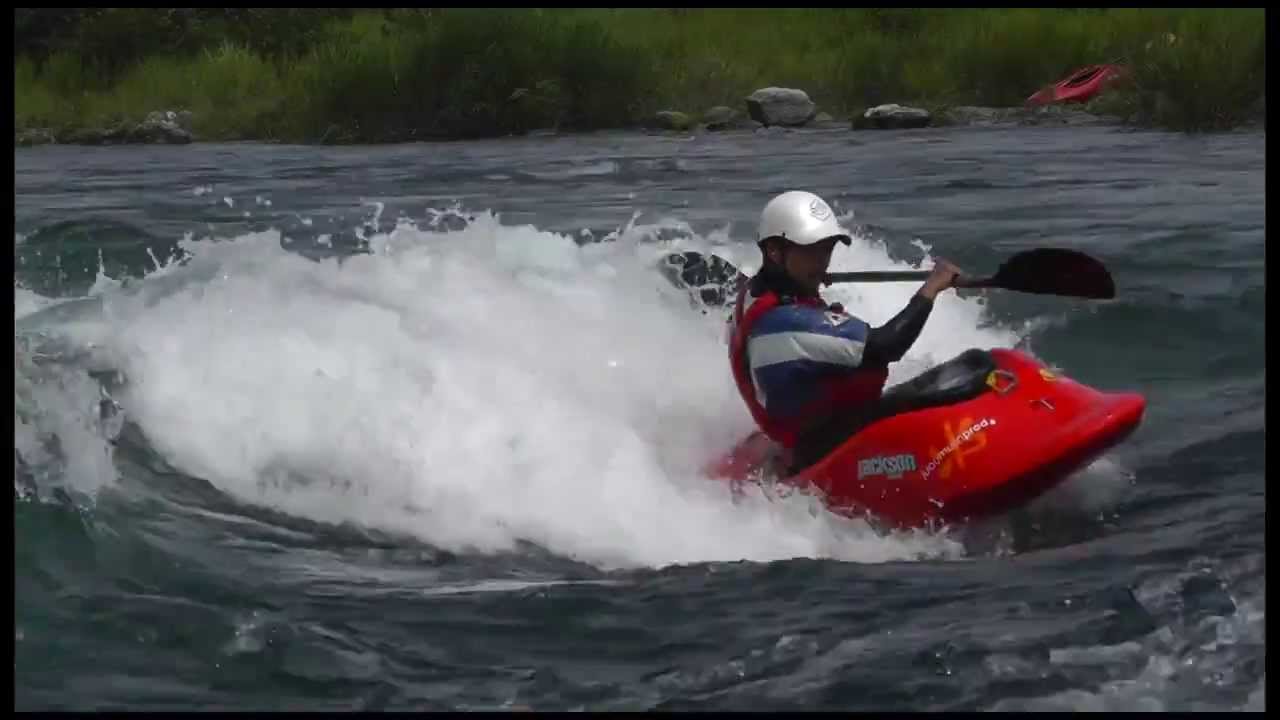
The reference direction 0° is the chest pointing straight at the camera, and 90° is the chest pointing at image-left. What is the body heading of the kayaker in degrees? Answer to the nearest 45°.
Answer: approximately 270°

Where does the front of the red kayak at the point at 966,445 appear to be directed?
to the viewer's right

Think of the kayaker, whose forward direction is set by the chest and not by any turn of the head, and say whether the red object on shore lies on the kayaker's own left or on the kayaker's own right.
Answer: on the kayaker's own left

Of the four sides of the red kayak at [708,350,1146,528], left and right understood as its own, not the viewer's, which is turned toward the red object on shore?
left
